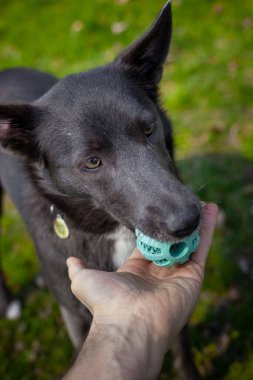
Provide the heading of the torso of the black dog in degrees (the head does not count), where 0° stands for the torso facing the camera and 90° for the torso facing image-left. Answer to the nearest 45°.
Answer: approximately 315°
